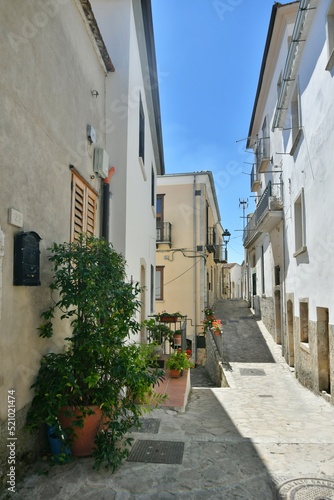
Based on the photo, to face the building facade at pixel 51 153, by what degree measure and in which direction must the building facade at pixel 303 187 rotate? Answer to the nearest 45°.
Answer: approximately 45° to its left

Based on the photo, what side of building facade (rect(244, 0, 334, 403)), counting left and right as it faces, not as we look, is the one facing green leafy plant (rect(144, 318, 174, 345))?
front

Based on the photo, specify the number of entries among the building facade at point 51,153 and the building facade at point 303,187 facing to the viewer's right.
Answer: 1

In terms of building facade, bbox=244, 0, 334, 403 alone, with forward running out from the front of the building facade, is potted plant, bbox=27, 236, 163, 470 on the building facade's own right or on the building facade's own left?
on the building facade's own left

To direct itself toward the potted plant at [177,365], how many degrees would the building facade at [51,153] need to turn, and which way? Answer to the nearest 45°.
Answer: approximately 45° to its left

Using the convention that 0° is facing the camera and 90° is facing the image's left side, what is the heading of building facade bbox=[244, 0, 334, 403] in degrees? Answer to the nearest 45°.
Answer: approximately 90°

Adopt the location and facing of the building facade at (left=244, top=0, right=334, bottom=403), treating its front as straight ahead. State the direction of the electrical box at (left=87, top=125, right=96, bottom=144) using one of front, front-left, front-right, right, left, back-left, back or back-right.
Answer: front-left

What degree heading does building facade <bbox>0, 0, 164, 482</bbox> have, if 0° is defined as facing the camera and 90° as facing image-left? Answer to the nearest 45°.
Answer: approximately 270°
